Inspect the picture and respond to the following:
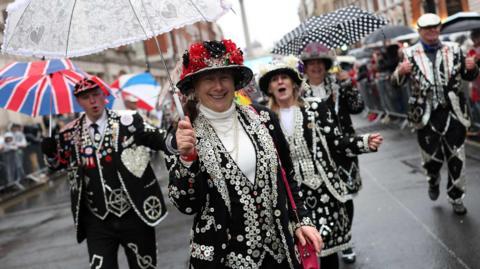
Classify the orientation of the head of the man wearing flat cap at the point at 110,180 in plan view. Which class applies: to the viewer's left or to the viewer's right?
to the viewer's right

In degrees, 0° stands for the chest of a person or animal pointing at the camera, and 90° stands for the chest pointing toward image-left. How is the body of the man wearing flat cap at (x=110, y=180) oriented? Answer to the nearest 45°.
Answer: approximately 0°

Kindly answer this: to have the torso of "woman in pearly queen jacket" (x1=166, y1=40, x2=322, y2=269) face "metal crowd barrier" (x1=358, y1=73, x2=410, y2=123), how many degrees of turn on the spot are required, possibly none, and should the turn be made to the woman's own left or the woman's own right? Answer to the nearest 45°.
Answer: approximately 180°

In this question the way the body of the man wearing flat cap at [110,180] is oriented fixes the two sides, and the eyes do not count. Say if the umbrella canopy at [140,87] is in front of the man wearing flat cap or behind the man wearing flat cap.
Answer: behind

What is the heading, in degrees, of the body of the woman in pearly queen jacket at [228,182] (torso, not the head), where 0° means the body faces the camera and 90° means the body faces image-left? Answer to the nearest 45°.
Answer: approximately 0°

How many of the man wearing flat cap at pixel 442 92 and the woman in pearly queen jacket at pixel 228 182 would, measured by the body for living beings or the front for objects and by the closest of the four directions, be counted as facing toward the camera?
2

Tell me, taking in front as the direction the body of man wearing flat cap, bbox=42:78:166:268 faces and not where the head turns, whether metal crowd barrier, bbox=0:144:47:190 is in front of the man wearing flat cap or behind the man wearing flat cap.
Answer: behind

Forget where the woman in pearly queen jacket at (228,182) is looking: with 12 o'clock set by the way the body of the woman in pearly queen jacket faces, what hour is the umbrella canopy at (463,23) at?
The umbrella canopy is roughly at 7 o'clock from the woman in pearly queen jacket.
